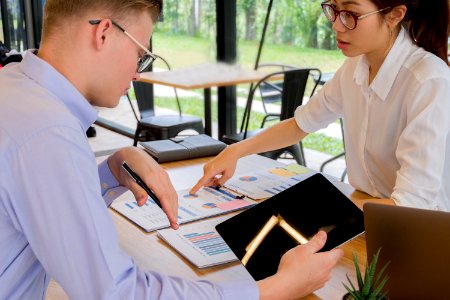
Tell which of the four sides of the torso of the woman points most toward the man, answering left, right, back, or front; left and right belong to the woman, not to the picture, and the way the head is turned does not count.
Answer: front

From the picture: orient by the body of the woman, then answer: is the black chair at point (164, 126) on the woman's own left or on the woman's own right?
on the woman's own right

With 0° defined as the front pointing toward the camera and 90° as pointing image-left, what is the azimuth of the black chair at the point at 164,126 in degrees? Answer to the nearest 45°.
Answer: approximately 315°

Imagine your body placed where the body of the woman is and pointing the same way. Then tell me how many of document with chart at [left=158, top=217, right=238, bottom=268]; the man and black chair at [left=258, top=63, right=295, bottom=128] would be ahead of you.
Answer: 2

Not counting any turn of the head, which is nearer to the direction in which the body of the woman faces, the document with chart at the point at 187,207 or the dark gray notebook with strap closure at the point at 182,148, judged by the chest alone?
the document with chart

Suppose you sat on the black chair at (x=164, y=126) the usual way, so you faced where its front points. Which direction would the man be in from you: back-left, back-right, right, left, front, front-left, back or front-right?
front-right

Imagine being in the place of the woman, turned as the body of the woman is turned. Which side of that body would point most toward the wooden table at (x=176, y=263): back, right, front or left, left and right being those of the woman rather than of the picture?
front

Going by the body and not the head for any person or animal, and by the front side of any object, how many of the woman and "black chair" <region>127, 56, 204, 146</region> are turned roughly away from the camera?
0

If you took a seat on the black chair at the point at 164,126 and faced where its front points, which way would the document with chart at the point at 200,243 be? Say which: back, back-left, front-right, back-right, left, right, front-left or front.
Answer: front-right

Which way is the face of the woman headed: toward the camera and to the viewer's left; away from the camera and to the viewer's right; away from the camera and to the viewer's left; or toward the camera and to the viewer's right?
toward the camera and to the viewer's left

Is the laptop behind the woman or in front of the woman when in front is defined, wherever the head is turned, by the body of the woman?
in front

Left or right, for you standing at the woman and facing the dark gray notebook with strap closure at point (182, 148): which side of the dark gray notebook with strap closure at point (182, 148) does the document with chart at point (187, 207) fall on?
left

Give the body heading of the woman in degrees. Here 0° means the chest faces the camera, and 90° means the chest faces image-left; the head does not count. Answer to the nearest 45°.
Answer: approximately 45°

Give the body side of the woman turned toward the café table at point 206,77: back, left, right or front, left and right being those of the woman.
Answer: right

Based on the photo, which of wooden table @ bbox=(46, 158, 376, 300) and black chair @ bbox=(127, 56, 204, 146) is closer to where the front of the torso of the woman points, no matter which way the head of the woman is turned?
the wooden table
